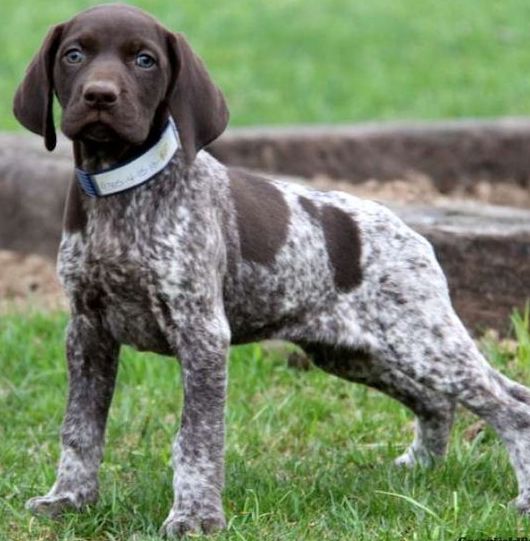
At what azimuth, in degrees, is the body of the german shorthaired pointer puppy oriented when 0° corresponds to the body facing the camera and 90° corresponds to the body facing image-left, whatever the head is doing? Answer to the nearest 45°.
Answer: approximately 45°
